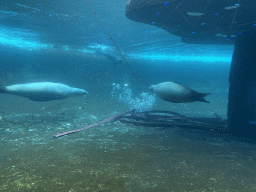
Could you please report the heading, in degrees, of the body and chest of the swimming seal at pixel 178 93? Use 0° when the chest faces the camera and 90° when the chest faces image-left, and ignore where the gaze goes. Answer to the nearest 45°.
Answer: approximately 90°

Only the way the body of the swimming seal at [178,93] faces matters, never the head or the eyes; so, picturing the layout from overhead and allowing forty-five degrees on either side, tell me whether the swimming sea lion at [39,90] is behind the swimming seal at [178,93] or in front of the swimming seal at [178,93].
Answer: in front
